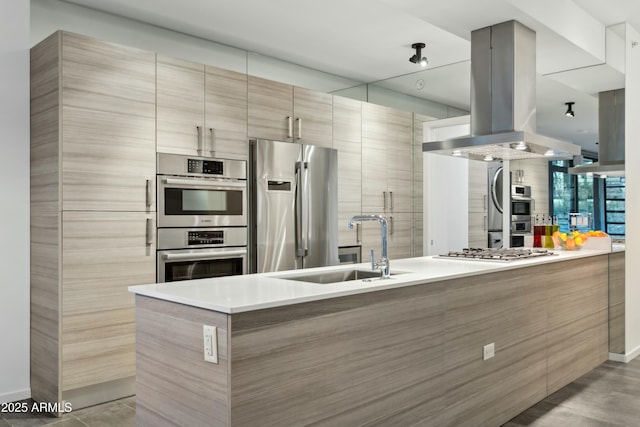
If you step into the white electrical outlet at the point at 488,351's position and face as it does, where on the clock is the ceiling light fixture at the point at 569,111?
The ceiling light fixture is roughly at 8 o'clock from the white electrical outlet.

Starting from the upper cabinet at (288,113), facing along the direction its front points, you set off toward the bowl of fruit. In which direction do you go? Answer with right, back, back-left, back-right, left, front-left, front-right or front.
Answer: front-left

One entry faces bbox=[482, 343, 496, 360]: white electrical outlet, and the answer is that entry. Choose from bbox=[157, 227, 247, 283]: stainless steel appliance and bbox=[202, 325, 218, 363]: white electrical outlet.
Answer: the stainless steel appliance

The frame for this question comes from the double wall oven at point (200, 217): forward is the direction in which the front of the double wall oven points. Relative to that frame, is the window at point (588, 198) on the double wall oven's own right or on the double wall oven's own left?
on the double wall oven's own left

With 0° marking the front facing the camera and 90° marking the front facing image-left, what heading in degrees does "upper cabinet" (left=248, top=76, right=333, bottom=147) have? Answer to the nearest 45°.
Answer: approximately 315°

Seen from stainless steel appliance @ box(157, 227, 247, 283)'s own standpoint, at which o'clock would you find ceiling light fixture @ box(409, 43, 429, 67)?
The ceiling light fixture is roughly at 10 o'clock from the stainless steel appliance.

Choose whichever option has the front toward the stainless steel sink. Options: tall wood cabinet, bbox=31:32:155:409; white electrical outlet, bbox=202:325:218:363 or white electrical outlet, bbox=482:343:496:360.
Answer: the tall wood cabinet

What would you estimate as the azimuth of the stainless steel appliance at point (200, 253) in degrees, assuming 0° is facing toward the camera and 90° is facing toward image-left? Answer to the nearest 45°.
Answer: approximately 315°

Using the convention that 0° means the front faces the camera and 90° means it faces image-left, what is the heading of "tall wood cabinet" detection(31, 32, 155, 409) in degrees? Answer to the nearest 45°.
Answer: approximately 315°
